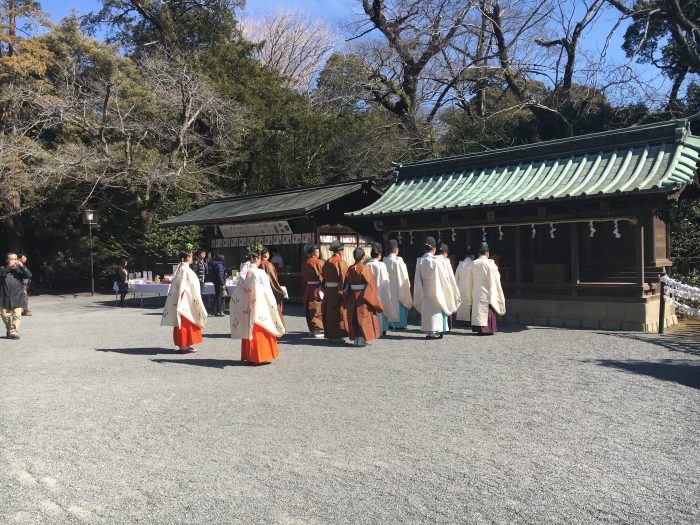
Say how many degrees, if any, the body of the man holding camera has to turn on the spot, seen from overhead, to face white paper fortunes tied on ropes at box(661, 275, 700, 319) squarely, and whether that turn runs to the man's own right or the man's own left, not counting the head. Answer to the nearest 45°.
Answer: approximately 45° to the man's own left

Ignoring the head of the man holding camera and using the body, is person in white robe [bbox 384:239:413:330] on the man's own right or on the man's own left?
on the man's own left

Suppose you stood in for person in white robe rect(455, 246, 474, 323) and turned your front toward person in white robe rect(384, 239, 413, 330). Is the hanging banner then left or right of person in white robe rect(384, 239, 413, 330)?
right

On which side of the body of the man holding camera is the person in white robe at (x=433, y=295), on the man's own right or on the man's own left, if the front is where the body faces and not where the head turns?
on the man's own left

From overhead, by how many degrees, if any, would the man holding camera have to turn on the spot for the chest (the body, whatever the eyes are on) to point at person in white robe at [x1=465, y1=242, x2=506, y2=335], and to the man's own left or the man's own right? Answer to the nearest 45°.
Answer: approximately 45° to the man's own left
